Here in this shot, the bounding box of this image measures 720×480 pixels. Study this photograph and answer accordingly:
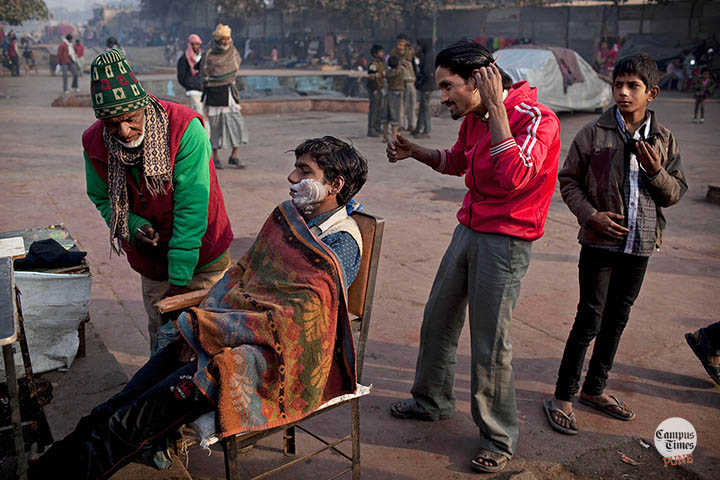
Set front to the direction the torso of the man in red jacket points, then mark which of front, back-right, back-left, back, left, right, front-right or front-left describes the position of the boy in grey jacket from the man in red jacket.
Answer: back

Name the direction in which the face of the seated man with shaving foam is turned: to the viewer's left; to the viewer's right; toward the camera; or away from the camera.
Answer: to the viewer's left

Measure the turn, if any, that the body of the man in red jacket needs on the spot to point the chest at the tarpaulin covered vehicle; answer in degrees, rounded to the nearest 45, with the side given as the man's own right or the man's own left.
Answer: approximately 135° to the man's own right

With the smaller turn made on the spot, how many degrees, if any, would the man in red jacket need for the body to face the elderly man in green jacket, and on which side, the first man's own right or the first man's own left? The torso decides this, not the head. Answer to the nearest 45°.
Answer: approximately 45° to the first man's own right

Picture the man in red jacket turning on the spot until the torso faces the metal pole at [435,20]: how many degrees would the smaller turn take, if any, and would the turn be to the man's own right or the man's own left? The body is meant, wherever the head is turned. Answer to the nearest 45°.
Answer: approximately 135° to the man's own right

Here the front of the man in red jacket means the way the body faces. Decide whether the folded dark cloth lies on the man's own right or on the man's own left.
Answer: on the man's own right

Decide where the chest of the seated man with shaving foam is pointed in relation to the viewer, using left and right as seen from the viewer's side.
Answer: facing to the left of the viewer
